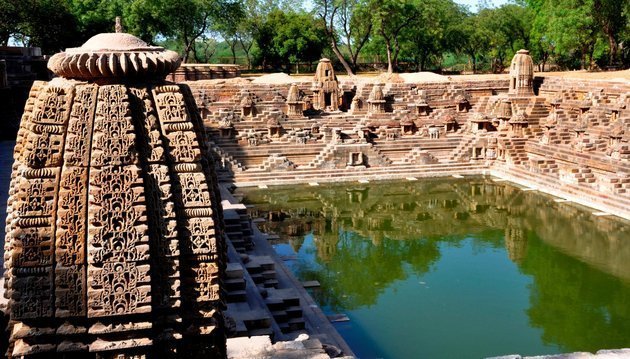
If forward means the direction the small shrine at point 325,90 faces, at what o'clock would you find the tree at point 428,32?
The tree is roughly at 7 o'clock from the small shrine.

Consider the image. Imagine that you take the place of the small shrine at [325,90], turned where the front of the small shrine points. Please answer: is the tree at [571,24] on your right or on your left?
on your left

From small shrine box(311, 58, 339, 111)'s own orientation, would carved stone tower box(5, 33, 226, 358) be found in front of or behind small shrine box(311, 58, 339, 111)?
in front

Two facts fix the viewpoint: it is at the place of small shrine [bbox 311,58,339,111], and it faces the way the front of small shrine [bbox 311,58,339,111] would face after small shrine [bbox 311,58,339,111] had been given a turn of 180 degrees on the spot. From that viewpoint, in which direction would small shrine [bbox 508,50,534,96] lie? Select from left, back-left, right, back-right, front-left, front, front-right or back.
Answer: right

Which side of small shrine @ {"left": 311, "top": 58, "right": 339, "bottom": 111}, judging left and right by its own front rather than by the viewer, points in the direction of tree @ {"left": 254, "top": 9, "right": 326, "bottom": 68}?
back

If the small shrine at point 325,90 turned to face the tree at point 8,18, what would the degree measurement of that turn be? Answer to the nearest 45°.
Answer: approximately 90° to its right

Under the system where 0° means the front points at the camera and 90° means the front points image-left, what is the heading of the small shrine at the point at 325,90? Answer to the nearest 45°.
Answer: approximately 0°

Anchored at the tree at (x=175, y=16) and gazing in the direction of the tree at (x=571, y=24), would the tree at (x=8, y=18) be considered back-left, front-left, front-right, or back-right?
back-right

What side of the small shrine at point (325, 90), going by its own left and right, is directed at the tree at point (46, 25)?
right

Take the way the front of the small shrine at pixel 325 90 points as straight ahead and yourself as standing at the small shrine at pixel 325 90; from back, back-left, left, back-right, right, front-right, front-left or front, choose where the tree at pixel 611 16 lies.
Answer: left

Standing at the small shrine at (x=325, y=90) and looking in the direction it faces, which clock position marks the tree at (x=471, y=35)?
The tree is roughly at 7 o'clock from the small shrine.
